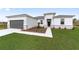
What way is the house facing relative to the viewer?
toward the camera
